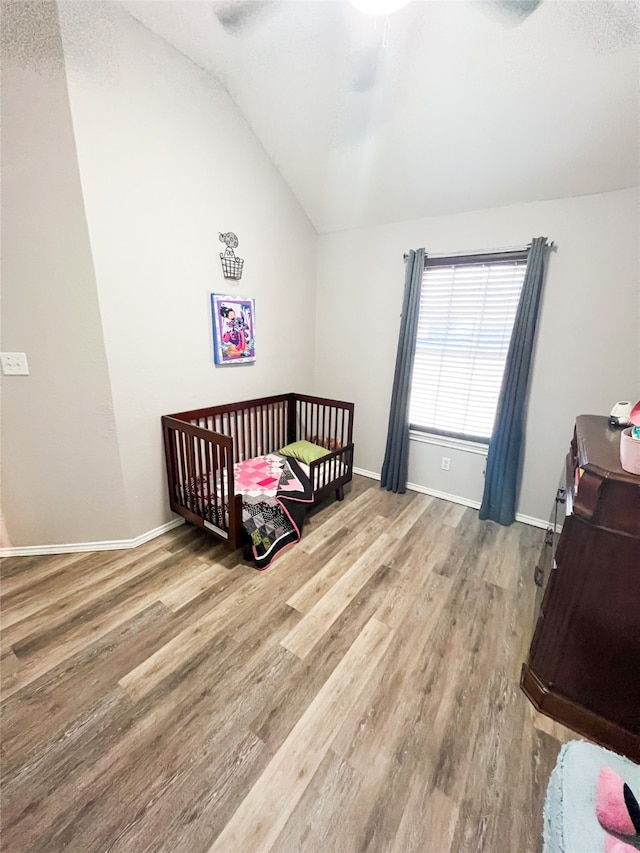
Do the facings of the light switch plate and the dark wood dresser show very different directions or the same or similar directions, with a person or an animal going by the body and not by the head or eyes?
very different directions

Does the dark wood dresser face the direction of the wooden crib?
yes

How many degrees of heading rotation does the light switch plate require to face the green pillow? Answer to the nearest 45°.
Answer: approximately 90° to its left

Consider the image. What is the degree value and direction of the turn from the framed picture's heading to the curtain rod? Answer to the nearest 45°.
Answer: approximately 45° to its left

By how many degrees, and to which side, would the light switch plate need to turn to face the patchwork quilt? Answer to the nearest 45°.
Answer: approximately 45° to its left

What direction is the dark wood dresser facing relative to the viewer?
to the viewer's left

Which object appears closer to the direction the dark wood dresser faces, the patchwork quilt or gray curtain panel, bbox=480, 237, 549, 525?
the patchwork quilt

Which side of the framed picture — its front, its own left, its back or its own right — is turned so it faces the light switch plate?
right
